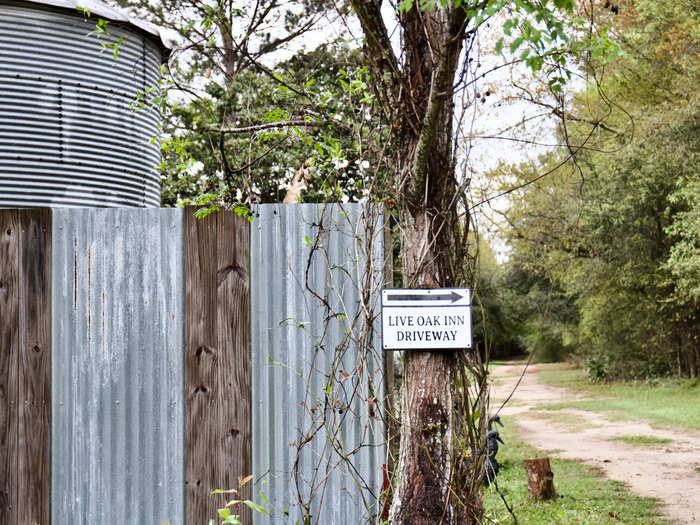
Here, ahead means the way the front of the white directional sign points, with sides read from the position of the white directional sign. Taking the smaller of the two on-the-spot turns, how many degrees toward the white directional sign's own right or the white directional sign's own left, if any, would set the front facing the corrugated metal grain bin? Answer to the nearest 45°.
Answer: approximately 135° to the white directional sign's own right

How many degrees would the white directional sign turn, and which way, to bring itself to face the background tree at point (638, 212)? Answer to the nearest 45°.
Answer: approximately 180°

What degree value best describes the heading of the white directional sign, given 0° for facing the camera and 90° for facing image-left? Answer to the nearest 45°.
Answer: approximately 0°

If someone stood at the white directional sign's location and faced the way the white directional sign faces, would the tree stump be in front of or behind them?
behind
